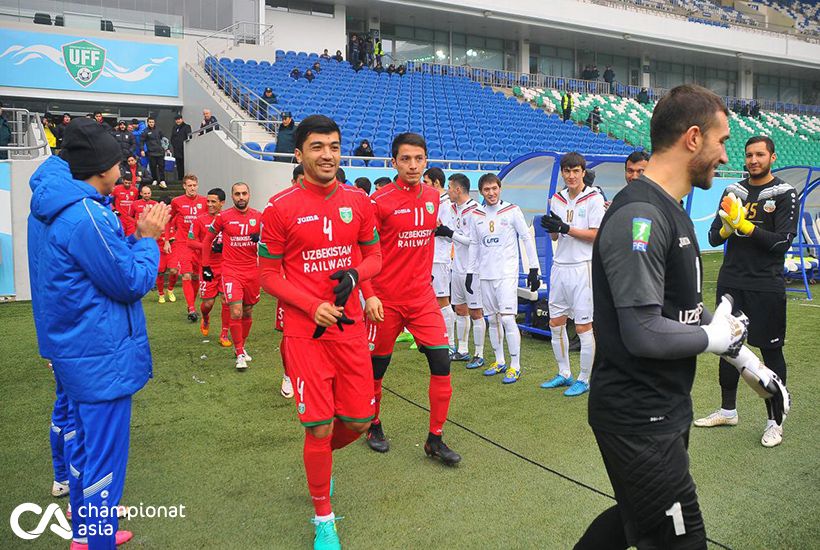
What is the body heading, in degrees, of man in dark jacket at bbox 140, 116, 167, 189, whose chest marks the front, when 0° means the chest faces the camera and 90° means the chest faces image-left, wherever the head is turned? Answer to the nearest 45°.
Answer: approximately 0°

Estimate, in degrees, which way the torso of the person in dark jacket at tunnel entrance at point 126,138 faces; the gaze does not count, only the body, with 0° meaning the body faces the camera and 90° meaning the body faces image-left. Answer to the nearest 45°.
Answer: approximately 0°

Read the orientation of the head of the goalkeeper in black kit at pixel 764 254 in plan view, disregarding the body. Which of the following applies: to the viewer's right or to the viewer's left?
to the viewer's left

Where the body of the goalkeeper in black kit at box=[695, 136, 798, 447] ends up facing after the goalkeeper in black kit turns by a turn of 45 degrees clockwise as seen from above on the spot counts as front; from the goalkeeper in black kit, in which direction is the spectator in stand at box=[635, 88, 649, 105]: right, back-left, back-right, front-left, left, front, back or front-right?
right
